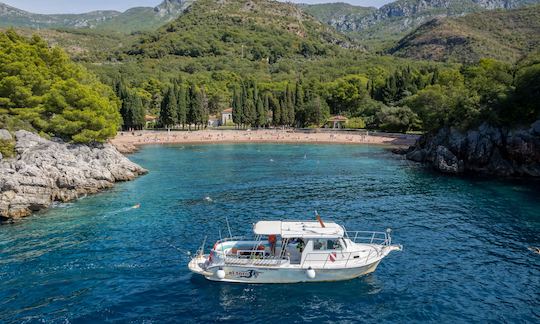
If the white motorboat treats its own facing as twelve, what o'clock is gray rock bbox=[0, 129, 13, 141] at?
The gray rock is roughly at 7 o'clock from the white motorboat.

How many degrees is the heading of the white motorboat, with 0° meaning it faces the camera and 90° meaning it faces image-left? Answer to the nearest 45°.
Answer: approximately 270°
